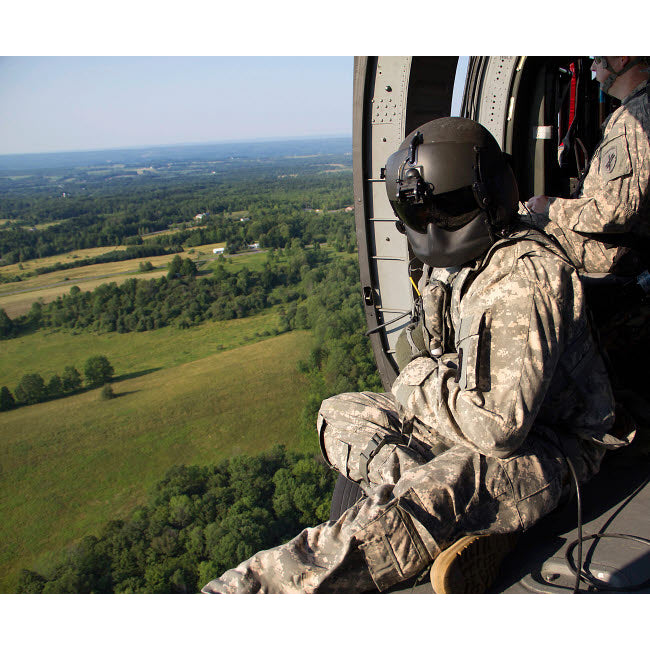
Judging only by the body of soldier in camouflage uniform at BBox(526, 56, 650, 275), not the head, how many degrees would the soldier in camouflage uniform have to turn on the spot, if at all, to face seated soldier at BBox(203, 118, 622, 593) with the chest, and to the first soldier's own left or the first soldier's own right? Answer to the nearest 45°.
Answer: approximately 90° to the first soldier's own left

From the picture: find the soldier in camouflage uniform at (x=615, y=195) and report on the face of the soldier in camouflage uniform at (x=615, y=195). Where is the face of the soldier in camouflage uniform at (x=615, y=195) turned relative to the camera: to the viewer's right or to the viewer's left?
to the viewer's left

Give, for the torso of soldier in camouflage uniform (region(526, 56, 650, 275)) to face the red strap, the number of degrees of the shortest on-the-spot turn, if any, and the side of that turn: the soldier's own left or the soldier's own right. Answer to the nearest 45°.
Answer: approximately 90° to the soldier's own right

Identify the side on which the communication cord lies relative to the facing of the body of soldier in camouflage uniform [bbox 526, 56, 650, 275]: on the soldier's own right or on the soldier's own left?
on the soldier's own left

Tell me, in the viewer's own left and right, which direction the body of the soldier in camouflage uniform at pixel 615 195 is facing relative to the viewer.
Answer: facing to the left of the viewer
